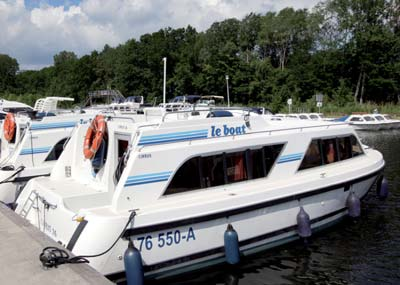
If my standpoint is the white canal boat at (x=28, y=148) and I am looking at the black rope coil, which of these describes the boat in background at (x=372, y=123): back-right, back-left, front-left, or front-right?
back-left

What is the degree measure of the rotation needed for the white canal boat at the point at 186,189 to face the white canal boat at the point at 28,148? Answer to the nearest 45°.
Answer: approximately 90° to its left

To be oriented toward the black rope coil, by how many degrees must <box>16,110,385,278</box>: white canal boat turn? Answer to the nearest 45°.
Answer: approximately 180°

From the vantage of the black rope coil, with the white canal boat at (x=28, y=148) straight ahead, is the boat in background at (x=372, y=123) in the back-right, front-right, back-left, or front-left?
front-right

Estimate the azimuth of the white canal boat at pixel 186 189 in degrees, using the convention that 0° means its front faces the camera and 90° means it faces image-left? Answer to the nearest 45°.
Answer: approximately 225°

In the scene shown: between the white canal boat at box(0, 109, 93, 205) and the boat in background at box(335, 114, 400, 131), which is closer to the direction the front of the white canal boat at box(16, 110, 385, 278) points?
the boat in background

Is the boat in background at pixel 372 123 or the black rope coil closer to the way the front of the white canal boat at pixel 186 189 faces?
the boat in background

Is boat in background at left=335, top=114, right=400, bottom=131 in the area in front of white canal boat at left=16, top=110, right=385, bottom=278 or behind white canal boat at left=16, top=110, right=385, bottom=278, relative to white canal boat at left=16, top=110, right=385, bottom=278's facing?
in front
